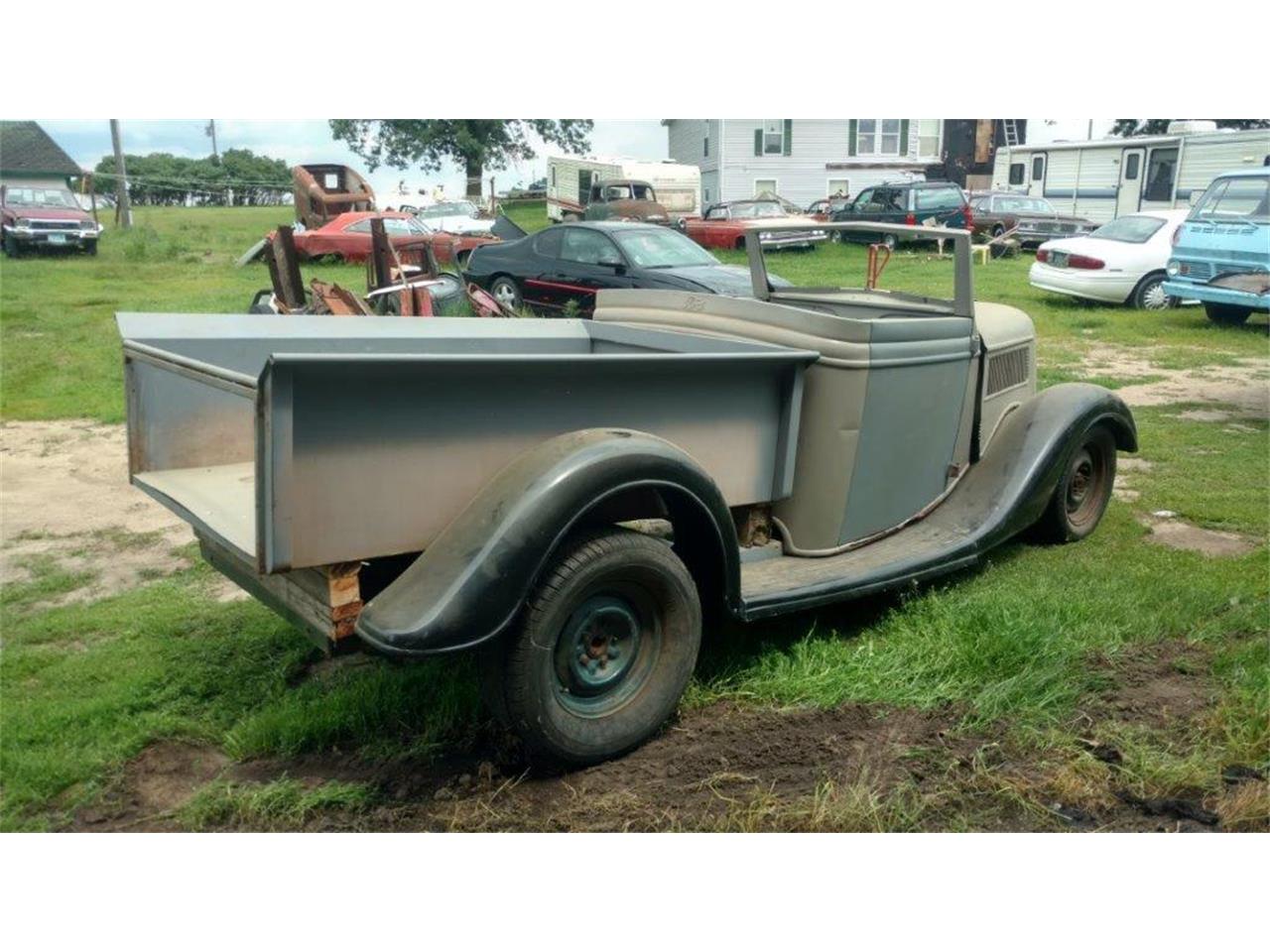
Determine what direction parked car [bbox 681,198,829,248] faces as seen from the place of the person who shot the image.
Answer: facing the viewer and to the right of the viewer

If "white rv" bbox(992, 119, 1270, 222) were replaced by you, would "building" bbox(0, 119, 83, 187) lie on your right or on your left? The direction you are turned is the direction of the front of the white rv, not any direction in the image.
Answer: on your right

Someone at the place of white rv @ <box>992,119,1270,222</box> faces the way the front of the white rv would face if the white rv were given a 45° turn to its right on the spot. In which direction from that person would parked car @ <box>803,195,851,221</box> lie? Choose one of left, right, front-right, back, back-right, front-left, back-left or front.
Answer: right

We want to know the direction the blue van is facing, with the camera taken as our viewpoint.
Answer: facing the viewer and to the left of the viewer

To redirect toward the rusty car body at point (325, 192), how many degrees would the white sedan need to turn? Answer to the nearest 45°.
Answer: approximately 135° to its left

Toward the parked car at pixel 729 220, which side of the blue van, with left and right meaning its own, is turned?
right
